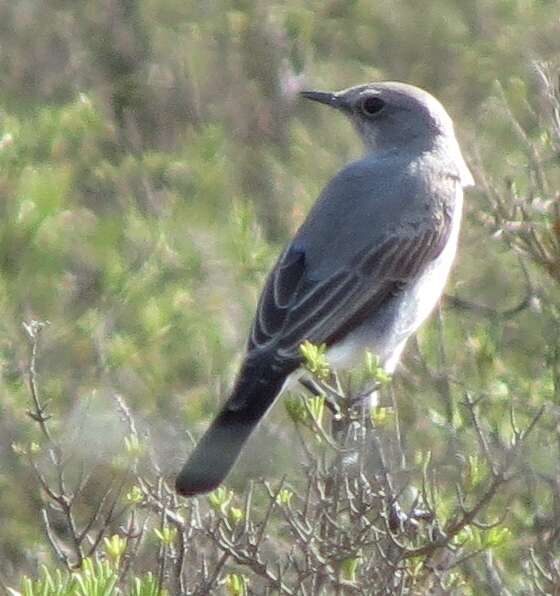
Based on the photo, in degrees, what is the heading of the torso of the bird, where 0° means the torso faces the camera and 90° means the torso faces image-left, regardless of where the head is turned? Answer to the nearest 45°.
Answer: approximately 225°
